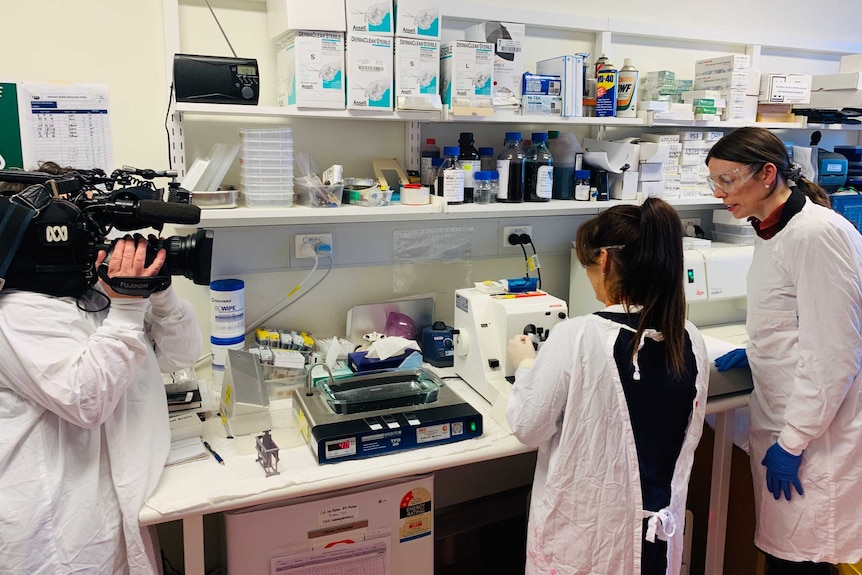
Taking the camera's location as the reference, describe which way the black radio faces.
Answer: facing the viewer

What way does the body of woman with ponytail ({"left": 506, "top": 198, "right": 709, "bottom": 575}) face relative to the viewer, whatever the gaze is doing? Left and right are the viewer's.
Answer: facing away from the viewer and to the left of the viewer

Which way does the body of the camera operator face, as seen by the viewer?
to the viewer's right

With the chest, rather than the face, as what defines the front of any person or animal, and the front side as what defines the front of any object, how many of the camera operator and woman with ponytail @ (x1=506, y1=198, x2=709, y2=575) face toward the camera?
0

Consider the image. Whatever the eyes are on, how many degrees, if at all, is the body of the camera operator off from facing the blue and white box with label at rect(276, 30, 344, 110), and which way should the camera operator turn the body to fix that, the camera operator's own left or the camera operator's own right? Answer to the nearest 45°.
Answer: approximately 45° to the camera operator's own left

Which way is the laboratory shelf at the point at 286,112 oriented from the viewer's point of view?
toward the camera

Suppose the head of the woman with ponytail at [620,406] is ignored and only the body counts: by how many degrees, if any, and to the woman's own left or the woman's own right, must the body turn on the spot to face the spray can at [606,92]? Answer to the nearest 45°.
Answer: approximately 45° to the woman's own right

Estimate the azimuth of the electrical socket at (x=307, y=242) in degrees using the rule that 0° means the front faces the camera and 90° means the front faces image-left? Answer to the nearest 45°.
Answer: approximately 0°

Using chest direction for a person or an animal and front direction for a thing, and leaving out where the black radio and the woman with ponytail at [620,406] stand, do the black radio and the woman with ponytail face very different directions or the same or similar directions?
very different directions

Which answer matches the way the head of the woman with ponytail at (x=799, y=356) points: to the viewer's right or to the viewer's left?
to the viewer's left

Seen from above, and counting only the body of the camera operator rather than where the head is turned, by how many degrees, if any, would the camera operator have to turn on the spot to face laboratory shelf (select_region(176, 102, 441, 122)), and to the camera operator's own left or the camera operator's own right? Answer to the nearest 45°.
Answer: approximately 45° to the camera operator's own left

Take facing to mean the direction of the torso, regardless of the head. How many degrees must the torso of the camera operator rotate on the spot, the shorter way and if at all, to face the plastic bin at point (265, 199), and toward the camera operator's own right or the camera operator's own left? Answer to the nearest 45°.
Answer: approximately 45° to the camera operator's own left

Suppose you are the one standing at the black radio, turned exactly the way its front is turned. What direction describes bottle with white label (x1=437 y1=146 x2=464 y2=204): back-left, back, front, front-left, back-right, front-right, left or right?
left
